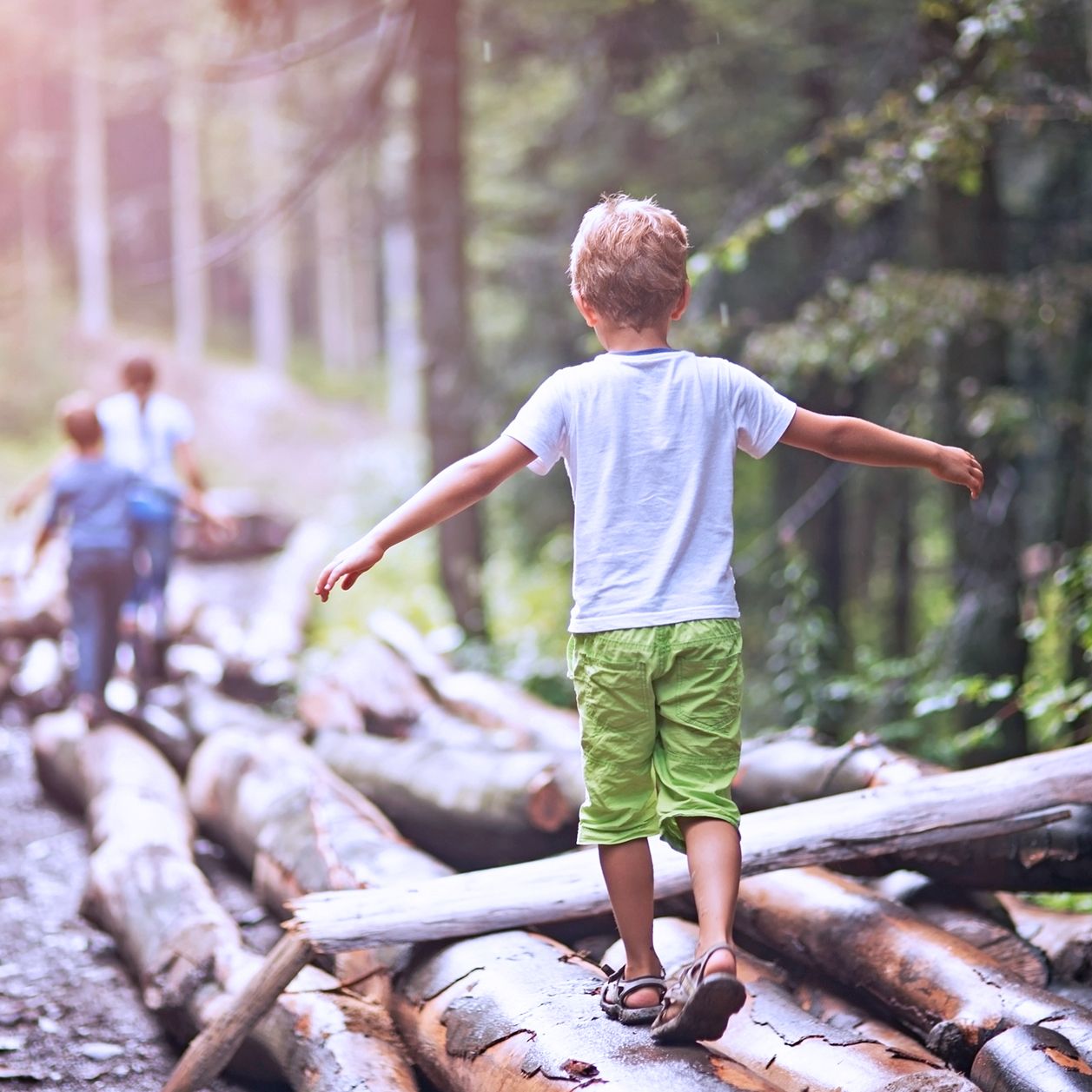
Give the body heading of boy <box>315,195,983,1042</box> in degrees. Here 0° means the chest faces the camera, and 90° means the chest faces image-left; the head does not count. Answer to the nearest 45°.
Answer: approximately 180°

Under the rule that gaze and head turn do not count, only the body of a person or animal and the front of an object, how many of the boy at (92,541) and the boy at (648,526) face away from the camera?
2

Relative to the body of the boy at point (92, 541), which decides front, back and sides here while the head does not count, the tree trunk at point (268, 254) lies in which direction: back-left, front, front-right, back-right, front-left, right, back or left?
front

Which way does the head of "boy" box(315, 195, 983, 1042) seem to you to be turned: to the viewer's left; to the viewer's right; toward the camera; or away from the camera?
away from the camera

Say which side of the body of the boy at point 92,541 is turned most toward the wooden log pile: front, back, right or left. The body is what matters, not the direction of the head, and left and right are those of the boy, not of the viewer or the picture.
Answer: back

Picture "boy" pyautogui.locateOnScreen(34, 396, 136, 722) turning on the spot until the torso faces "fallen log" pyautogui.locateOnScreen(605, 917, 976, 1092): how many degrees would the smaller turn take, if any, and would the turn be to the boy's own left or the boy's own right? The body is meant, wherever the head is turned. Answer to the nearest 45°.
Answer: approximately 180°

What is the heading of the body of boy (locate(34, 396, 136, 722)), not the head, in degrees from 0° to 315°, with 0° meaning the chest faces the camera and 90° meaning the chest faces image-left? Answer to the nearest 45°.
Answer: approximately 180°

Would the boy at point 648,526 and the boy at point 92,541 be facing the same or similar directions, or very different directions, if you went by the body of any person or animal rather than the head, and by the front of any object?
same or similar directions

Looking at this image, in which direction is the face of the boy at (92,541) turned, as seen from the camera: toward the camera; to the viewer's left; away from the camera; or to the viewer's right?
away from the camera

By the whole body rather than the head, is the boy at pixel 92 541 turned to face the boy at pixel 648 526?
no

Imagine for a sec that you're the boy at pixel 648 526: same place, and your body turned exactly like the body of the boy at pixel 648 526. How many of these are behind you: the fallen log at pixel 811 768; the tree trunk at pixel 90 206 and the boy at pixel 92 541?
0
